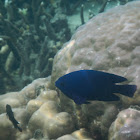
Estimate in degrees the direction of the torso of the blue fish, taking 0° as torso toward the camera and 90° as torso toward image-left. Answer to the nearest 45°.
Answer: approximately 90°

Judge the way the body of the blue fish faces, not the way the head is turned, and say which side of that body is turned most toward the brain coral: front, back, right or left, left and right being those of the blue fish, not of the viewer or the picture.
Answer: right
